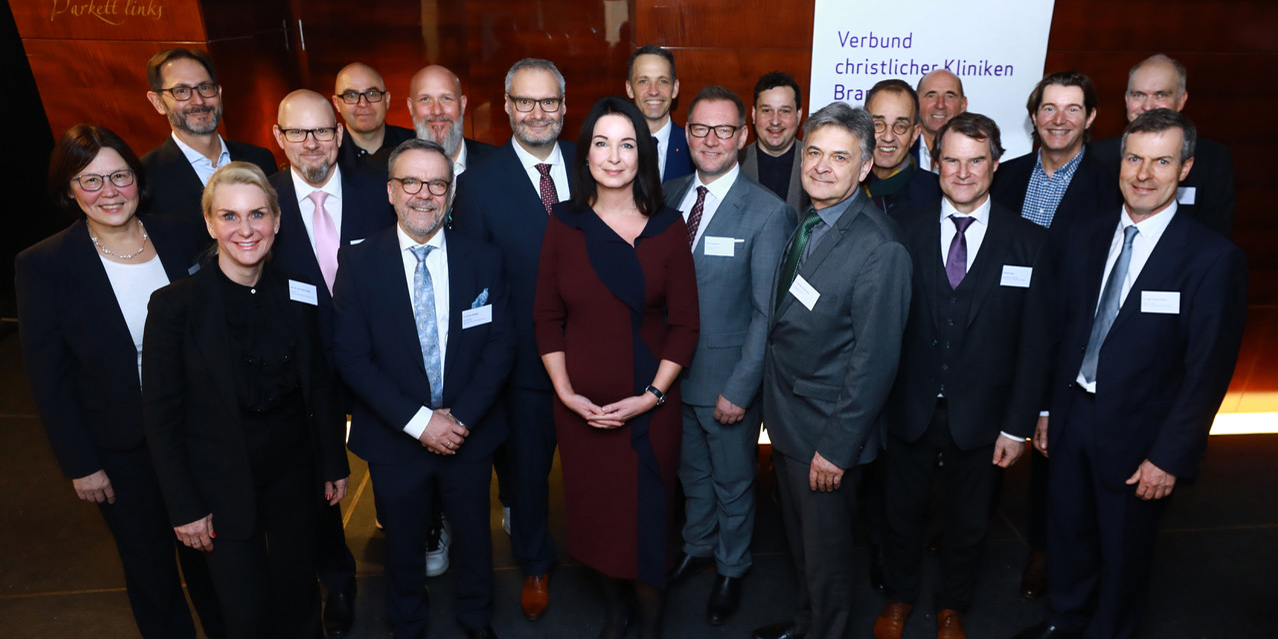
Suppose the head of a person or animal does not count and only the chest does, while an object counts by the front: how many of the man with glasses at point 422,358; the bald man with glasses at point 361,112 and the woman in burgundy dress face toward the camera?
3

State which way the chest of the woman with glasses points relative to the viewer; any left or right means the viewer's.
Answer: facing the viewer and to the right of the viewer

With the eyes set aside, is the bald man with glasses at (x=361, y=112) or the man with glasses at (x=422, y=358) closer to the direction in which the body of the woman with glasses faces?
the man with glasses at (x=422, y=358)

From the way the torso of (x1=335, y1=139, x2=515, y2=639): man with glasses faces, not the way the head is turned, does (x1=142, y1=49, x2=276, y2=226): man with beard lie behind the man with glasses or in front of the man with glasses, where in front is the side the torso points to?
behind

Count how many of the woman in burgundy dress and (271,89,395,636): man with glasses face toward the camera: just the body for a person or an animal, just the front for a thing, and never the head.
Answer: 2

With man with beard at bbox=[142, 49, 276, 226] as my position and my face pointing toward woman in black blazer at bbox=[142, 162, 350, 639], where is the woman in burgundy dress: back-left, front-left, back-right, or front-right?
front-left

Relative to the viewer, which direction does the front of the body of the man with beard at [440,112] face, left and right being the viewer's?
facing the viewer

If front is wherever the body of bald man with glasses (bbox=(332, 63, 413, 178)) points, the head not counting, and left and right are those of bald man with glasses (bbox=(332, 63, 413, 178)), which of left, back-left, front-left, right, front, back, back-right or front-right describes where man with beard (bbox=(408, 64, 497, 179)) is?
front-left

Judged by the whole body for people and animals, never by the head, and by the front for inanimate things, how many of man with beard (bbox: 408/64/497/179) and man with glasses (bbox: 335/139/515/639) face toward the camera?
2

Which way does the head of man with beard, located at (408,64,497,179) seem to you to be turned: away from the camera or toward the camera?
toward the camera

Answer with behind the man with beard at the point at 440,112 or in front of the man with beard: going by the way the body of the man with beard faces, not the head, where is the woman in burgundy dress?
in front

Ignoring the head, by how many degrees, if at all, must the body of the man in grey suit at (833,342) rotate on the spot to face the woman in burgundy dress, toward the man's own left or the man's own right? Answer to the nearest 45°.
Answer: approximately 45° to the man's own right

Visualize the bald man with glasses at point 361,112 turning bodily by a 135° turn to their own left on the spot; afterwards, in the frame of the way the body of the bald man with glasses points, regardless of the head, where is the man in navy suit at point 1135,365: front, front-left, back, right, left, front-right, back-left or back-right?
right
